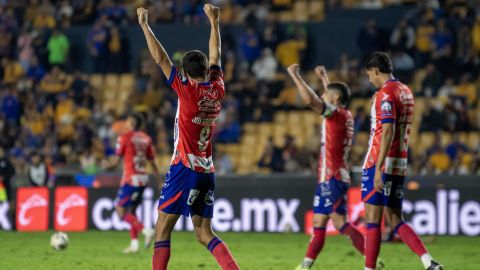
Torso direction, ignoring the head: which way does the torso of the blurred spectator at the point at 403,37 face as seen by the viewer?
toward the camera

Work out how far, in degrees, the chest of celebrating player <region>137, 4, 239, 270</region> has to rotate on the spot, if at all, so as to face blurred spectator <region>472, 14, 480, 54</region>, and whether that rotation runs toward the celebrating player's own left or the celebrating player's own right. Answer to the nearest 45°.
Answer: approximately 90° to the celebrating player's own right

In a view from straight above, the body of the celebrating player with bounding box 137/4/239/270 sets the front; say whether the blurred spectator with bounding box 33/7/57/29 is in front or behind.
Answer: in front

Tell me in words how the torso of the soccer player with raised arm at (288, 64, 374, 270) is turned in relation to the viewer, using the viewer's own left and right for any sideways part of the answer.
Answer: facing to the left of the viewer

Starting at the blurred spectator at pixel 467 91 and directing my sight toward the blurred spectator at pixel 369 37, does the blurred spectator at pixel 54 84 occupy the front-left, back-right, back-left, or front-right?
front-left

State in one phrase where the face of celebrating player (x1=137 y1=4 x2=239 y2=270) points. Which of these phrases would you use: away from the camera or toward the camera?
away from the camera
